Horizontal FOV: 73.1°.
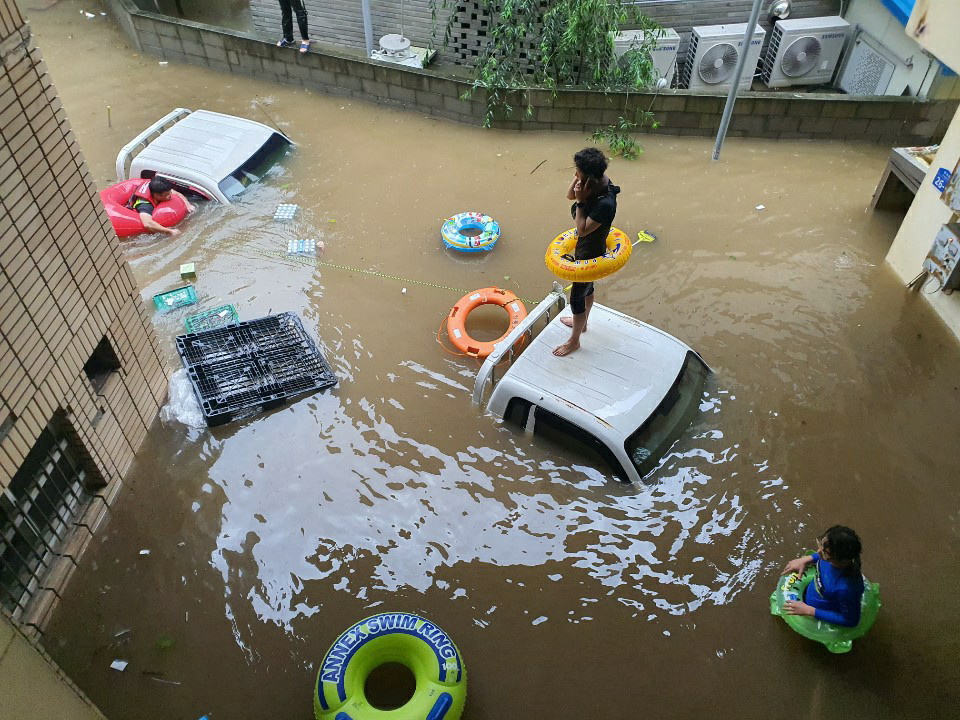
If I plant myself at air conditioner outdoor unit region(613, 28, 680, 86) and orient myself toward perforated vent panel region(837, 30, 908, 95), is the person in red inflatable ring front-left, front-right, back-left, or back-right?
back-right

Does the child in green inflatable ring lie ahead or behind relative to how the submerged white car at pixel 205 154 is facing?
ahead

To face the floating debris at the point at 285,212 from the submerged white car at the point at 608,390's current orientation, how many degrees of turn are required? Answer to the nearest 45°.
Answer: approximately 180°

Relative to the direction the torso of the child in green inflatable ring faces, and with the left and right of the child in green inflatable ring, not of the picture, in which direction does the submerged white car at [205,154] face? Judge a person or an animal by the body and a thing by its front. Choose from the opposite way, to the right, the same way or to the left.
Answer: the opposite way

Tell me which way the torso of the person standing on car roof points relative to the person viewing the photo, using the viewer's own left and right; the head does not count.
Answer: facing to the left of the viewer

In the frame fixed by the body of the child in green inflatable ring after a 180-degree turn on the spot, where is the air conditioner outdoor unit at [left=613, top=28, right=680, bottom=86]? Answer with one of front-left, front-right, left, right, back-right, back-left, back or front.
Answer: back-left

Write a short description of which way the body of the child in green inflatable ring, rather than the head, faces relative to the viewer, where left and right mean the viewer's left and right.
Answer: facing to the left of the viewer

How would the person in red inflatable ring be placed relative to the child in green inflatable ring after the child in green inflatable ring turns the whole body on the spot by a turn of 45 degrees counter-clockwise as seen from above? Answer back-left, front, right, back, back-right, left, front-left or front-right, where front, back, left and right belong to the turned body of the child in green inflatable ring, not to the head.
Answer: front-right

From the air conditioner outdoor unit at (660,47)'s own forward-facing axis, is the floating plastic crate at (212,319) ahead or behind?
ahead

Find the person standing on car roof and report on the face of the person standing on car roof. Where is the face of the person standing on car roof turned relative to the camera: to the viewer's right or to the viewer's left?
to the viewer's left

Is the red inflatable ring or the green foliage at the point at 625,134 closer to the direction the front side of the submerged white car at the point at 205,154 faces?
the green foliage

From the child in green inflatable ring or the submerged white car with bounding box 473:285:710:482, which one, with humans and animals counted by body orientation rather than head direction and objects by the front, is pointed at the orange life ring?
the child in green inflatable ring

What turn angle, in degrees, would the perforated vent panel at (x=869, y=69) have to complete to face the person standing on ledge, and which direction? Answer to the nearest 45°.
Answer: approximately 45° to its right

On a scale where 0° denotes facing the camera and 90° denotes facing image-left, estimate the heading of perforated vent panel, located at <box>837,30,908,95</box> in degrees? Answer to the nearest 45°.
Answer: approximately 0°
